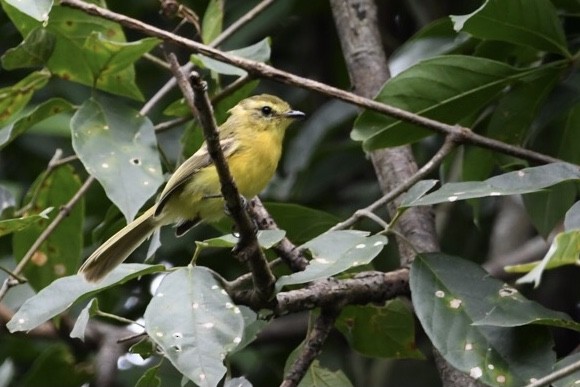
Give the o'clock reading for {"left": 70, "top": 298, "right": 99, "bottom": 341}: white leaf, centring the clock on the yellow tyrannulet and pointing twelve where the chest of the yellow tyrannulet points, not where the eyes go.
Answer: The white leaf is roughly at 4 o'clock from the yellow tyrannulet.

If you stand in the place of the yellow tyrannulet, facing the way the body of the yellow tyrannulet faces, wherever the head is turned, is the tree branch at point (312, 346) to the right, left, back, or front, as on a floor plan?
front

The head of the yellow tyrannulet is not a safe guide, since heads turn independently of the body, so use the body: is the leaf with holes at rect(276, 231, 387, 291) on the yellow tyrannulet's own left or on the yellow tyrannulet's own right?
on the yellow tyrannulet's own right

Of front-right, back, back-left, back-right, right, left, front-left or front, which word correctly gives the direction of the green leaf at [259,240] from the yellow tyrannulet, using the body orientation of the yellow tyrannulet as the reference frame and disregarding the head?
front

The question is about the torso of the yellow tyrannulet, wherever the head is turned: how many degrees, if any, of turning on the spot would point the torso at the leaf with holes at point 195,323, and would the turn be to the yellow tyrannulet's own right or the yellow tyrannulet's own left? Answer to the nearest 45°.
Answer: approximately 90° to the yellow tyrannulet's own right

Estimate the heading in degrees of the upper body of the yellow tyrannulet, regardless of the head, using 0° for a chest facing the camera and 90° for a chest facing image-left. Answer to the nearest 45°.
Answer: approximately 270°

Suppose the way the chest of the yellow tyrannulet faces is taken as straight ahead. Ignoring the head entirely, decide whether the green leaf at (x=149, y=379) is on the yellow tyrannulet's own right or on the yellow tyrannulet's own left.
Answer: on the yellow tyrannulet's own right

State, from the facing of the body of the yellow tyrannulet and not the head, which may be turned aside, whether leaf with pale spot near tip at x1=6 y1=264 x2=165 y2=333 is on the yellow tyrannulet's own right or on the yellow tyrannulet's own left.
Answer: on the yellow tyrannulet's own right

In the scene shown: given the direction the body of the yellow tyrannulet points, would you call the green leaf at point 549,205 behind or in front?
in front
